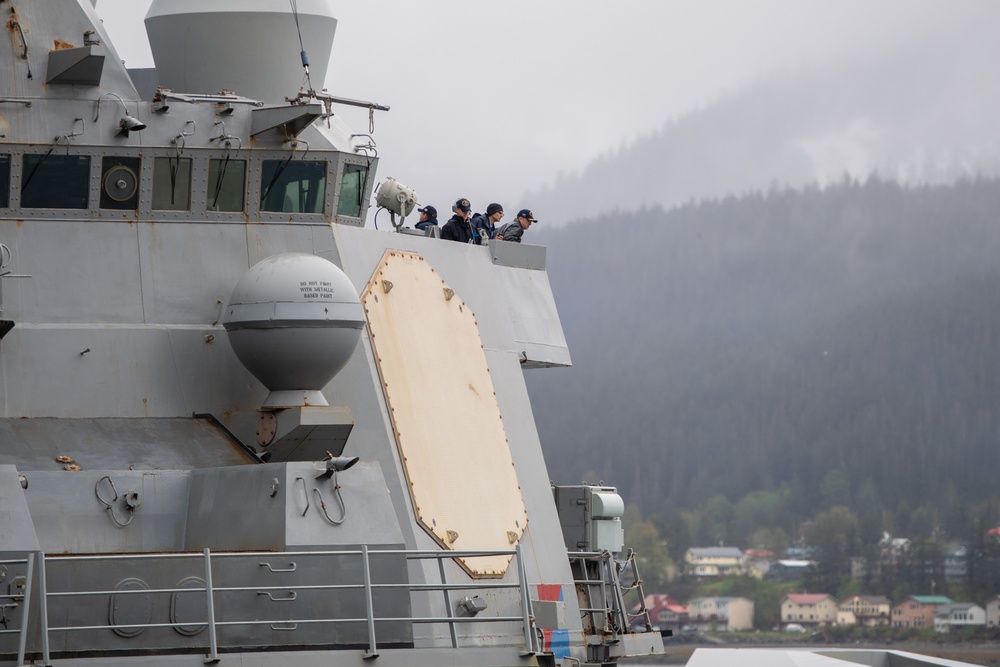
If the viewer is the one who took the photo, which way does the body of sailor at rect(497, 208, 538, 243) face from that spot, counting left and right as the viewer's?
facing to the right of the viewer

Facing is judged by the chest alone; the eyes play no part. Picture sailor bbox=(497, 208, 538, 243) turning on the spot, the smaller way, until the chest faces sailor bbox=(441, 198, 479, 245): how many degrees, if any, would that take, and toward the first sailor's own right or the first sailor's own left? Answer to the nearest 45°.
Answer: approximately 135° to the first sailor's own right

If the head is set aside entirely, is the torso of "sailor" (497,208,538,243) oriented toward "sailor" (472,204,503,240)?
no

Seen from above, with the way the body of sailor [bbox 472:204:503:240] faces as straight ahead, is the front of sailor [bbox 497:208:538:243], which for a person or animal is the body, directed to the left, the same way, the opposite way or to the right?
the same way

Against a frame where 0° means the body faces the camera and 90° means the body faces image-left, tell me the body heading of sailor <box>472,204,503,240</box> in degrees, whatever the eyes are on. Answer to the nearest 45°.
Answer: approximately 270°

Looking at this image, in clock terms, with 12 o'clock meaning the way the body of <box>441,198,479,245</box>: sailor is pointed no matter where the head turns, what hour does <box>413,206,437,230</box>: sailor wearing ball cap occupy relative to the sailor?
The sailor wearing ball cap is roughly at 5 o'clock from the sailor.
